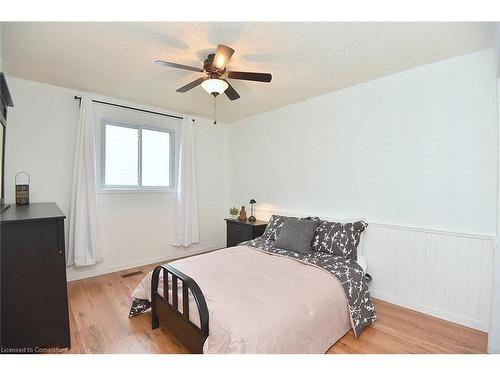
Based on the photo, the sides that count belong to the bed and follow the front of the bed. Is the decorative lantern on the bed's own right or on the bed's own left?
on the bed's own right

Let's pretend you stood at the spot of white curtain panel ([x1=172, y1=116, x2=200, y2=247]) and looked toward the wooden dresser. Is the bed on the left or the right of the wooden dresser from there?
left

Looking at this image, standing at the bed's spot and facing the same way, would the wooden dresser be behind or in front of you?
in front

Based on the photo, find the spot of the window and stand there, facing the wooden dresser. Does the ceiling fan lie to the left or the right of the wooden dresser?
left

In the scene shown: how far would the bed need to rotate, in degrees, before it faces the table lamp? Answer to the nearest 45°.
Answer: approximately 135° to its right

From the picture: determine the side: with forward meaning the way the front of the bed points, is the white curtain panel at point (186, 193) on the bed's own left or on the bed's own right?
on the bed's own right

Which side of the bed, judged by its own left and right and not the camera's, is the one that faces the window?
right

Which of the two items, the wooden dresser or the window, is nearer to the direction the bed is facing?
the wooden dresser

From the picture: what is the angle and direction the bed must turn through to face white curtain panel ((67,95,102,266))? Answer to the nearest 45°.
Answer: approximately 90° to its right

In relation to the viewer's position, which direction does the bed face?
facing the viewer and to the left of the viewer
